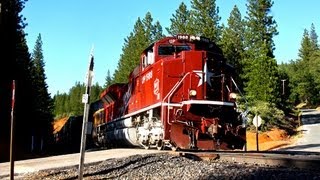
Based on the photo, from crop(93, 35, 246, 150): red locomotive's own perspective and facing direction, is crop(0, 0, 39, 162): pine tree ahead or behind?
behind

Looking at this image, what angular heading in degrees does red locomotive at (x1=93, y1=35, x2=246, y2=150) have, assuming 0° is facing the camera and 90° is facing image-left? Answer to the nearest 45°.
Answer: approximately 315°
